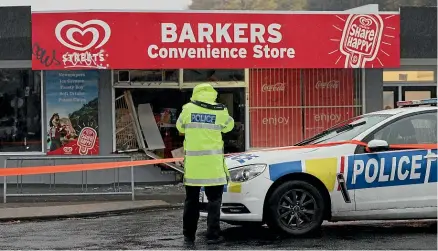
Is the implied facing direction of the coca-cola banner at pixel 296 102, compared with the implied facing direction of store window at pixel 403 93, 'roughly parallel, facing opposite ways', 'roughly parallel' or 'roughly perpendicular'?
roughly parallel

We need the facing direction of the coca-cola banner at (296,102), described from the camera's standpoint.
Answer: facing the viewer

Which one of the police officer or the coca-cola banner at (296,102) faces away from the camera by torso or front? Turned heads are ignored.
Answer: the police officer

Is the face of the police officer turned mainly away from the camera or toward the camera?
away from the camera

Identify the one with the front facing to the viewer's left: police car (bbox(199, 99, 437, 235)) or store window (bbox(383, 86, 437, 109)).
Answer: the police car

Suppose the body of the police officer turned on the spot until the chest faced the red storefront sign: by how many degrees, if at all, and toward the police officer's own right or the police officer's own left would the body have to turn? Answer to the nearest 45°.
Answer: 0° — they already face it

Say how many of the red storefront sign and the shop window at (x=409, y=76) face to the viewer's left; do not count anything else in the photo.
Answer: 0

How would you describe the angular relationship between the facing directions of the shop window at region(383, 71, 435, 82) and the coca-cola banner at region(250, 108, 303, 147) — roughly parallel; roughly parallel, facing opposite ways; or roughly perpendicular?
roughly parallel

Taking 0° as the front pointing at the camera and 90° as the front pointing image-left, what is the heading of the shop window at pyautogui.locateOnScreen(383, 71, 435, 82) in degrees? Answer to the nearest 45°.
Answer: approximately 0°

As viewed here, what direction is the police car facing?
to the viewer's left

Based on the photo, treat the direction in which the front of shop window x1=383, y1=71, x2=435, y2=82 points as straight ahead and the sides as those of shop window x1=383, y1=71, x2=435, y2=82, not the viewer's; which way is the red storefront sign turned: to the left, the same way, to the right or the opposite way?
the same way

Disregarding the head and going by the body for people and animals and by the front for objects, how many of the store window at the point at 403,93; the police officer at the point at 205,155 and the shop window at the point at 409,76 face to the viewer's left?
0

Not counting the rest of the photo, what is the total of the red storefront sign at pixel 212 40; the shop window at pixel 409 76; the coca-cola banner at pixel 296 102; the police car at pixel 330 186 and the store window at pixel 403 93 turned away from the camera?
0

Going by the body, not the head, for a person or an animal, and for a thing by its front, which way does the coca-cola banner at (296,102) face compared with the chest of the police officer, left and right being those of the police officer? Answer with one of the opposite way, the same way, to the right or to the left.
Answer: the opposite way

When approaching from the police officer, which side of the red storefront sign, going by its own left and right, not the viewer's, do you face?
front

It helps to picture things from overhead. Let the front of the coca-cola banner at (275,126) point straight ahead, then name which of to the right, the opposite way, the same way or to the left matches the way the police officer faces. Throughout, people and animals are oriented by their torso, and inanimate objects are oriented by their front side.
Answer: the opposite way

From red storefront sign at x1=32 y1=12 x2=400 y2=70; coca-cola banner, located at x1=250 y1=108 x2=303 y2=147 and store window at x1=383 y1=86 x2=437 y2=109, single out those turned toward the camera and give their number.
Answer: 3

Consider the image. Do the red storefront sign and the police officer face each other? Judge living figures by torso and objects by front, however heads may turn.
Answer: yes
